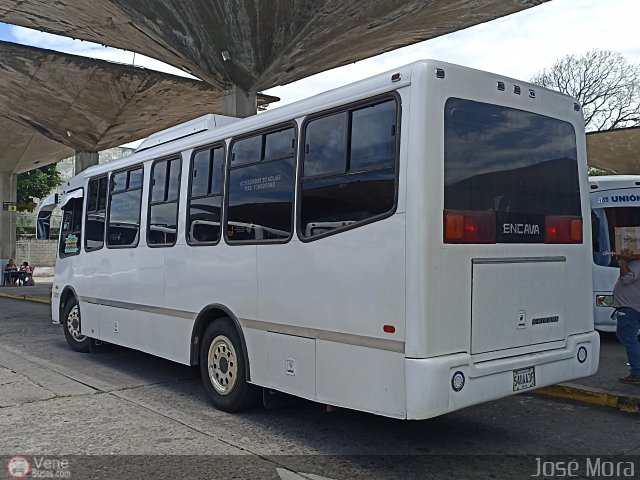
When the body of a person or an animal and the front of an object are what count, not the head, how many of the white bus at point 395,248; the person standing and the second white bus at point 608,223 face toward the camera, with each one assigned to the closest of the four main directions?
1

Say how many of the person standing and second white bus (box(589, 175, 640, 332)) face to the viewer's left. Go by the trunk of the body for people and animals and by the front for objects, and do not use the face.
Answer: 1

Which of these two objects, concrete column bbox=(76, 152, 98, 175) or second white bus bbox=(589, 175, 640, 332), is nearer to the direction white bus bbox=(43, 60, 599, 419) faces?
the concrete column

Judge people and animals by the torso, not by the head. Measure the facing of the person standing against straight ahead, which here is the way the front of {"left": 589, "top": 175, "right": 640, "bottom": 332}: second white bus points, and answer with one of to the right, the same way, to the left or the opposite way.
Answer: to the right

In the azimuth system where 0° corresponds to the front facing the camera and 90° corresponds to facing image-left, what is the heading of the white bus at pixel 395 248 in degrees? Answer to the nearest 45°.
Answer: approximately 135°

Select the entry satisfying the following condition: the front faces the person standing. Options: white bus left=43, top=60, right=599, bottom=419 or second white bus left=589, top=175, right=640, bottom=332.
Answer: the second white bus

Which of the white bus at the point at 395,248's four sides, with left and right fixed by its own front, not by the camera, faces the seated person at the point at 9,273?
front

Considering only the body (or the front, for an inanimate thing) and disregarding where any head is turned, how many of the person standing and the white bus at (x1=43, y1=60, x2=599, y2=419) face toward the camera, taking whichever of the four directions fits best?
0

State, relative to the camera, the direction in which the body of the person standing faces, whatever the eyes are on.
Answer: to the viewer's left

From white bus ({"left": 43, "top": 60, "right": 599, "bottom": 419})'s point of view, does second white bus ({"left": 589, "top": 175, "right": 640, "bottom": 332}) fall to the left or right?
on its right

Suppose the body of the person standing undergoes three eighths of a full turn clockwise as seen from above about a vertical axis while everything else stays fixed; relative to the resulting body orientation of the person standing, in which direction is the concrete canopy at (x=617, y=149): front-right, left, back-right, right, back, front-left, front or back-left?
front-left
